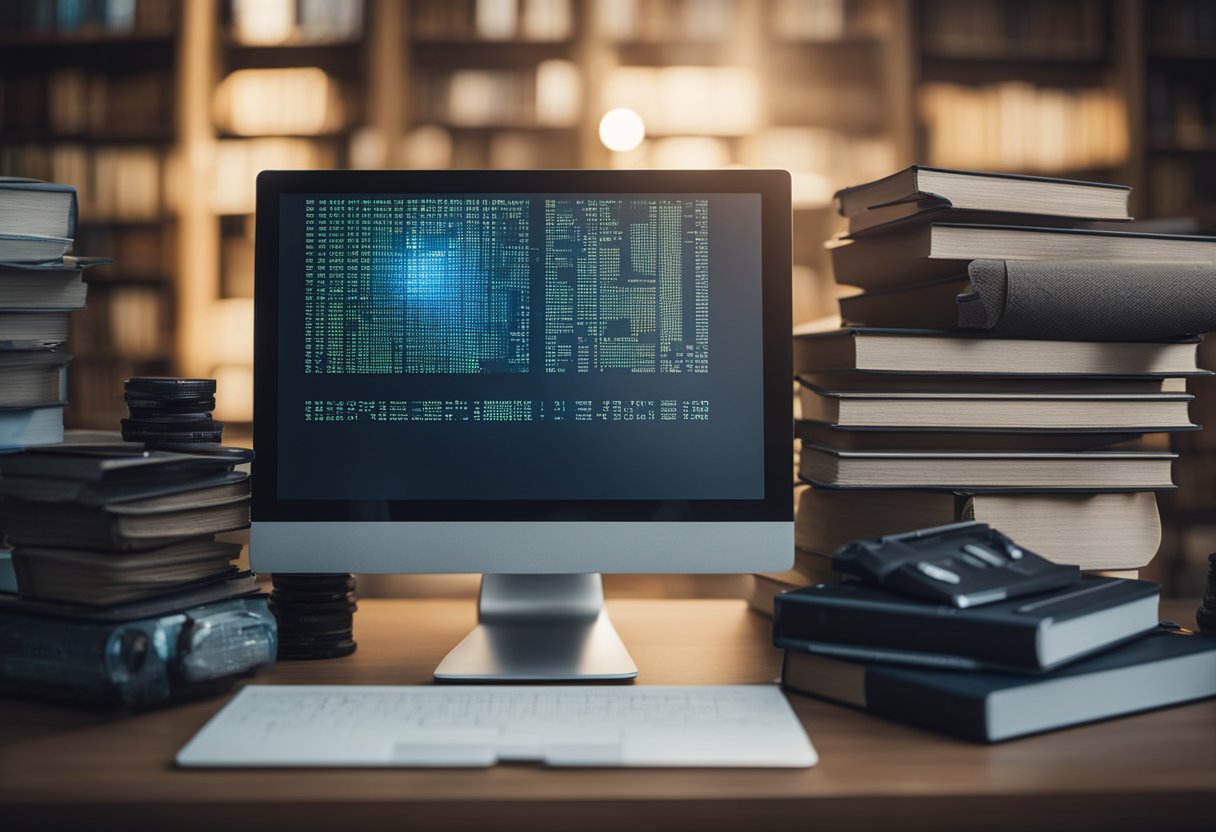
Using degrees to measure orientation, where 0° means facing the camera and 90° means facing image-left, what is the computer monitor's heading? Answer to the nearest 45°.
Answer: approximately 0°

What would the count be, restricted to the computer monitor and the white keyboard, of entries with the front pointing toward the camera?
2

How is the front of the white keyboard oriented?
toward the camera

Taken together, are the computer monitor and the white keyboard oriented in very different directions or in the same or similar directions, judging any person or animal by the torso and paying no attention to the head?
same or similar directions
